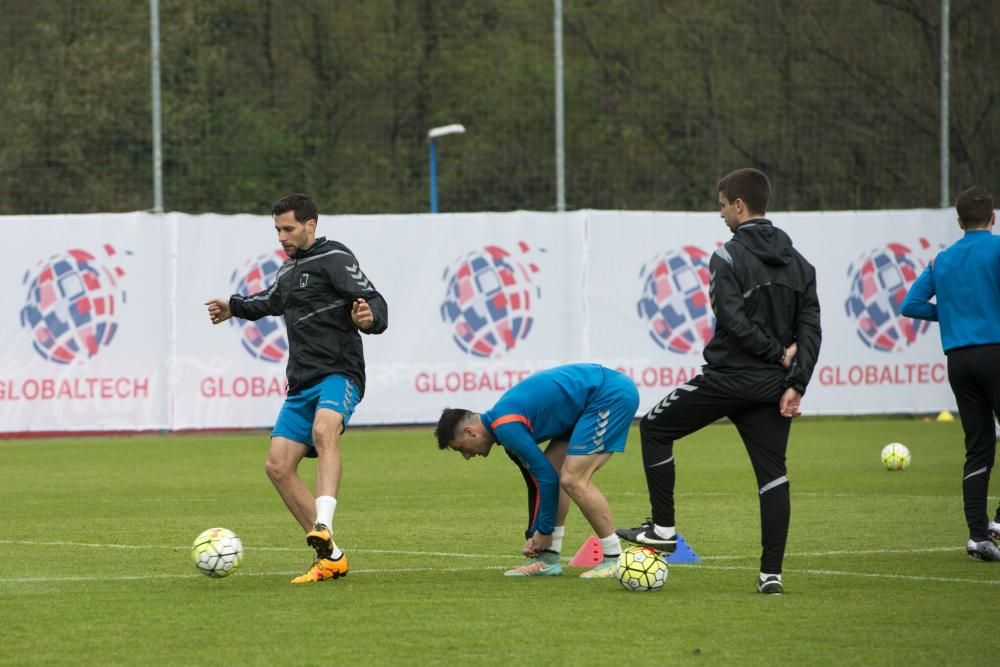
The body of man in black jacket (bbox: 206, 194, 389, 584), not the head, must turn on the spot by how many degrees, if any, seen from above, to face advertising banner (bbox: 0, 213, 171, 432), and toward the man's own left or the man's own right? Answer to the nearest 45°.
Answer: approximately 135° to the man's own right

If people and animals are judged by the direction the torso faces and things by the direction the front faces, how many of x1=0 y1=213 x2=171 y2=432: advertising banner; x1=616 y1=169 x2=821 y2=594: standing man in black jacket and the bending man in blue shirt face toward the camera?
1

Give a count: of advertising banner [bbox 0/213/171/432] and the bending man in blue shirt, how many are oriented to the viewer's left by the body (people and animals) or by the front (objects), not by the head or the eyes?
1

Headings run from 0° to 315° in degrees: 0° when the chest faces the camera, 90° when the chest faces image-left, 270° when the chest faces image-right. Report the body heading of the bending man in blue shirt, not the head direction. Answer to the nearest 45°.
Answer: approximately 90°

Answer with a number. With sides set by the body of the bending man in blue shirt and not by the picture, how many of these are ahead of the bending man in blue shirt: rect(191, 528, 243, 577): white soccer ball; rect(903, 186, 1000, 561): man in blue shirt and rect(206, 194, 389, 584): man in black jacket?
2

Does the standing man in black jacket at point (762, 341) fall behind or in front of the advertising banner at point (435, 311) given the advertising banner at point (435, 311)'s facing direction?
in front

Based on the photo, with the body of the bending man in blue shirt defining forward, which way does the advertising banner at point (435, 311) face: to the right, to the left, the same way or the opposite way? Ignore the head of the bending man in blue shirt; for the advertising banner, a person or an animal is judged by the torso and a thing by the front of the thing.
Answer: to the left

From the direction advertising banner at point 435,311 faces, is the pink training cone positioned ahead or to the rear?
ahead

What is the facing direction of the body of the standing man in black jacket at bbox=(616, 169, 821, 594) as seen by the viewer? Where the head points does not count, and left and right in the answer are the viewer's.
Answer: facing away from the viewer and to the left of the viewer

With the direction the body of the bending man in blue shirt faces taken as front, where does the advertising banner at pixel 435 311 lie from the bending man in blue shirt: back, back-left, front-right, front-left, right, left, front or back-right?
right

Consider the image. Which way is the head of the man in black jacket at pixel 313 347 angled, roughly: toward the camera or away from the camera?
toward the camera

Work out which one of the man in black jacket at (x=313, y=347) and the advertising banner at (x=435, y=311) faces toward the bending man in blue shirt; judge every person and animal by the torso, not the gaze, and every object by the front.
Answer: the advertising banner

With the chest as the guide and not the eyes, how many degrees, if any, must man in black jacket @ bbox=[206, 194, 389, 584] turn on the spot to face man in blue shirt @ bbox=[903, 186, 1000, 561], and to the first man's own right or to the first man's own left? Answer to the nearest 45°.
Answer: approximately 135° to the first man's own left

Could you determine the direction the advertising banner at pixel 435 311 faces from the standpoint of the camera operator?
facing the viewer

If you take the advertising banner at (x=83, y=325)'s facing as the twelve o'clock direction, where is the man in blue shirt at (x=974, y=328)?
The man in blue shirt is roughly at 11 o'clock from the advertising banner.

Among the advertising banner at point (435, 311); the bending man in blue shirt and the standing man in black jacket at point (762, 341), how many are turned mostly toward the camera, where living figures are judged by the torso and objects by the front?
1

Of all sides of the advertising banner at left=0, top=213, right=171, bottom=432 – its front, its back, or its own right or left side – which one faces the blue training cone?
front
